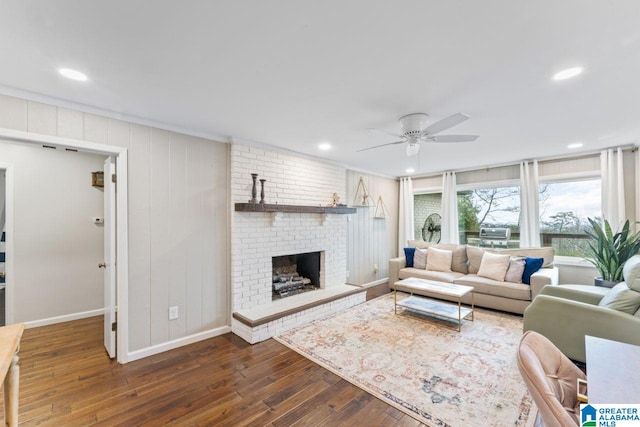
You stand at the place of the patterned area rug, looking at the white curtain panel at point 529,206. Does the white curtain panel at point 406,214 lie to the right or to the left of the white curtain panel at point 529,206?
left

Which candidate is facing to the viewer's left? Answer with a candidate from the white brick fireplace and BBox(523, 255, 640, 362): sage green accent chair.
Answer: the sage green accent chair

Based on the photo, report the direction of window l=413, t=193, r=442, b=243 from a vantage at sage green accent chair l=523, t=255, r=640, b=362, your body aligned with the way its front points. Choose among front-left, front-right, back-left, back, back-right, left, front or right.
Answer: front-right

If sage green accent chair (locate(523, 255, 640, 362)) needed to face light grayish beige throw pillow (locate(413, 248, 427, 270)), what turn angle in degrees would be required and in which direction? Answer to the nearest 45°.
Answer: approximately 45° to its right

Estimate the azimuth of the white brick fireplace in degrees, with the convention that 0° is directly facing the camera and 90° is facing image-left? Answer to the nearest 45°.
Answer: approximately 315°

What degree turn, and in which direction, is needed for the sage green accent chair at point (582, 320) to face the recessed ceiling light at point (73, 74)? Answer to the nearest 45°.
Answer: approximately 45° to its left

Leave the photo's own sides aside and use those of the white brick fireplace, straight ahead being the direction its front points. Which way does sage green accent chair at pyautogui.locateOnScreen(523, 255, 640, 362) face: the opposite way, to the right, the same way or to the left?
the opposite way

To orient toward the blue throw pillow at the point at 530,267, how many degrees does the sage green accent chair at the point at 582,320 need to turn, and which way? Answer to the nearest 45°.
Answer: approximately 90° to its right

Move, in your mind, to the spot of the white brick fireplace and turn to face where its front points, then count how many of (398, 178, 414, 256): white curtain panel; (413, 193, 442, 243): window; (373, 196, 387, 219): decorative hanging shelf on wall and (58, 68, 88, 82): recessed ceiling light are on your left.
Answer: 3

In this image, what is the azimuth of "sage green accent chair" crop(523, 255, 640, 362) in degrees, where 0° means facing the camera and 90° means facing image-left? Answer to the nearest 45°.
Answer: approximately 90°

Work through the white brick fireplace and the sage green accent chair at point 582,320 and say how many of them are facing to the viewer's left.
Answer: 1

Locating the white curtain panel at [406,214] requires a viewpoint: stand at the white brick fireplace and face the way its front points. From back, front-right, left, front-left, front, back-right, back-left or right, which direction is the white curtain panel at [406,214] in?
left

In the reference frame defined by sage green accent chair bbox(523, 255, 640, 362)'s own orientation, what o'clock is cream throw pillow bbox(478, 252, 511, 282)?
The cream throw pillow is roughly at 2 o'clock from the sage green accent chair.
